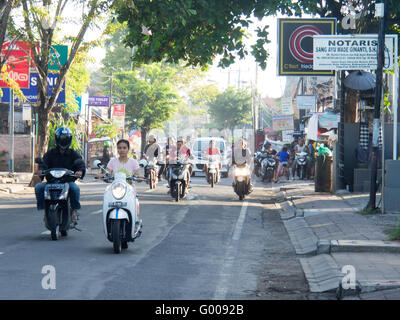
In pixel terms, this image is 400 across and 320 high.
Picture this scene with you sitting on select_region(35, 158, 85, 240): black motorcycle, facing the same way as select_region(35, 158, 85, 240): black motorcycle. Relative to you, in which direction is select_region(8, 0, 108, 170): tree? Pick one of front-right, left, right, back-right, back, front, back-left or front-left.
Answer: back

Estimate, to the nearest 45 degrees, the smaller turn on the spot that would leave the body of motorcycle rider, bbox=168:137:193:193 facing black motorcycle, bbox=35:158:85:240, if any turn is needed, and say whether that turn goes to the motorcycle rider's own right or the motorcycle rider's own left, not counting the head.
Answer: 0° — they already face it

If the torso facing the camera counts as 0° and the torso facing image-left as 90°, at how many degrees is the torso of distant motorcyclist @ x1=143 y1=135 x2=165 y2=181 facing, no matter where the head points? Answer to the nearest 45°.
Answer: approximately 0°

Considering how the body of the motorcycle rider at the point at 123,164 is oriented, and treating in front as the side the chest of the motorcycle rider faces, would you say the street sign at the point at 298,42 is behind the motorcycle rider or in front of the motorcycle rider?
behind

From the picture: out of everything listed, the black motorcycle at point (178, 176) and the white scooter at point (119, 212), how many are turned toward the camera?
2

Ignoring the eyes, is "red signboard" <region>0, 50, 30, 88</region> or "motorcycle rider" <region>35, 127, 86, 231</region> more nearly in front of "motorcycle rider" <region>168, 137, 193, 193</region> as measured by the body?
the motorcycle rider

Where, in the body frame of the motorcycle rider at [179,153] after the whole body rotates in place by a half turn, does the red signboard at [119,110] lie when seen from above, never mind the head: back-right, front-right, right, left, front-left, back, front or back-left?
front

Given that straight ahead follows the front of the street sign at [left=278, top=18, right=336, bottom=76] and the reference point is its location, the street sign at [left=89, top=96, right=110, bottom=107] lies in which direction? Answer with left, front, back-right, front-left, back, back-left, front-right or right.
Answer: back-right
